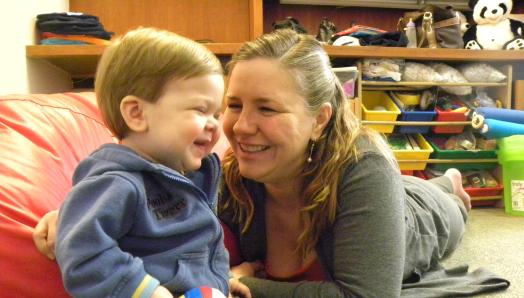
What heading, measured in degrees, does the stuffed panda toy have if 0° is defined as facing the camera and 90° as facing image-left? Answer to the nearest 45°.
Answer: approximately 0°

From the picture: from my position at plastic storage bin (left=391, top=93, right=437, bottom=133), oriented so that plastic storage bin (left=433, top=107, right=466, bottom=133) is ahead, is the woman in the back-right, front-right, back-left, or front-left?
back-right

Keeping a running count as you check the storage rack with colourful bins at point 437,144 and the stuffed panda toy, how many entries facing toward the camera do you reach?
2

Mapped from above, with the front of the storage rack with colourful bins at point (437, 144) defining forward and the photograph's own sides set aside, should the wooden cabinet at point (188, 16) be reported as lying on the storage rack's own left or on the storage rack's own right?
on the storage rack's own right

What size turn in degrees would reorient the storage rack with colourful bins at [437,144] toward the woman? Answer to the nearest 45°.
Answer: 0° — it already faces them
